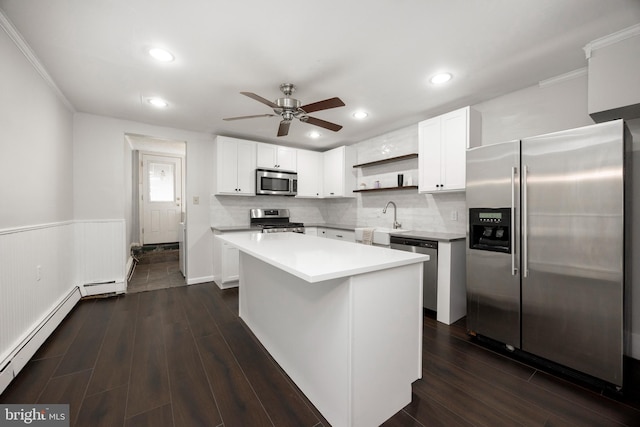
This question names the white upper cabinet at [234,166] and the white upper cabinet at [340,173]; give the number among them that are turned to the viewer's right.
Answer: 0

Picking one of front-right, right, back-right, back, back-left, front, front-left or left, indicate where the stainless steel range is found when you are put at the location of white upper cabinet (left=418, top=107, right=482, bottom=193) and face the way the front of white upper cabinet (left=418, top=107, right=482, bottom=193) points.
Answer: front-right

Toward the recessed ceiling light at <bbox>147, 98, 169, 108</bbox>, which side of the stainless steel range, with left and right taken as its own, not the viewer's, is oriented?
right

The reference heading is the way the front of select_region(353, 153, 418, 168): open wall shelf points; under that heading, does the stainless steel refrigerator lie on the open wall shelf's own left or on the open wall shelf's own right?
on the open wall shelf's own left

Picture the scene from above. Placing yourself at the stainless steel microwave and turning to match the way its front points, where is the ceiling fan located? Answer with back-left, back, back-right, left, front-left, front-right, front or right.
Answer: front-right

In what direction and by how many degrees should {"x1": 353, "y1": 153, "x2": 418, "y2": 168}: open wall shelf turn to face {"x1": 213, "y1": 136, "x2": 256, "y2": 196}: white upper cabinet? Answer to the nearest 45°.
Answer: approximately 45° to its right

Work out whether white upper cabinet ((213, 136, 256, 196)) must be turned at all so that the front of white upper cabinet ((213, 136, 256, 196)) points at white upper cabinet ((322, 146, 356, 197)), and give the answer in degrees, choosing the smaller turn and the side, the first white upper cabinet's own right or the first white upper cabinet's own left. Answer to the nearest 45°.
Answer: approximately 90° to the first white upper cabinet's own left

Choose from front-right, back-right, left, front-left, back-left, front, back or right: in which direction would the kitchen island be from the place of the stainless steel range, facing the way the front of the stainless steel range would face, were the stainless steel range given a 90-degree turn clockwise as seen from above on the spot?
front-left

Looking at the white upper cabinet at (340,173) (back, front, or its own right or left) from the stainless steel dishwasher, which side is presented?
left

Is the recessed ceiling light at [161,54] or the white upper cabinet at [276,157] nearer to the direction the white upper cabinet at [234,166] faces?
the recessed ceiling light

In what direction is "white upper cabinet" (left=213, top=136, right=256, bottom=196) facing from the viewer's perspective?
toward the camera

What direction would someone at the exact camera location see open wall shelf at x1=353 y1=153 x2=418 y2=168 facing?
facing the viewer and to the left of the viewer

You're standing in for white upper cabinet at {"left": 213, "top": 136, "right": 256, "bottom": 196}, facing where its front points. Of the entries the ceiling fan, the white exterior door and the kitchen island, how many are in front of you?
2

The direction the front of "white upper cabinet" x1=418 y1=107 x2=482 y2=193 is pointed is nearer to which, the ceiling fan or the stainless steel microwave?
the ceiling fan

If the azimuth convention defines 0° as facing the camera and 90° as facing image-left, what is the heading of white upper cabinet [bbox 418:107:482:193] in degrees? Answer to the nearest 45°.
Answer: approximately 45°

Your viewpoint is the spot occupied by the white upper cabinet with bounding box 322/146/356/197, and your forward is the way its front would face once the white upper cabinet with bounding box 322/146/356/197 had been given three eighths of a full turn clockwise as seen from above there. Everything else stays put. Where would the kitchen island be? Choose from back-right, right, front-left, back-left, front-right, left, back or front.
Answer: back
